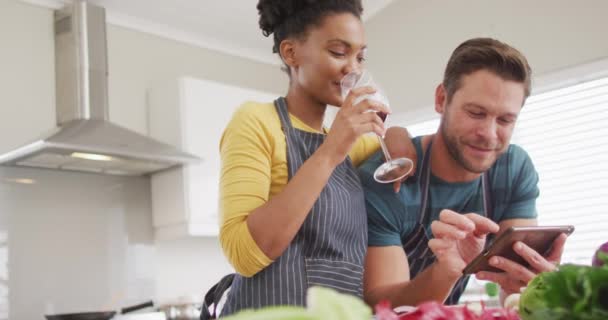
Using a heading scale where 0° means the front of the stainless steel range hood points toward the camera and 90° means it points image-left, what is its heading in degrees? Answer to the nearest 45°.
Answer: approximately 315°

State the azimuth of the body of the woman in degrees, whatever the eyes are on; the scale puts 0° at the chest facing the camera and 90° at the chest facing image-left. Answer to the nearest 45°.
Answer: approximately 315°

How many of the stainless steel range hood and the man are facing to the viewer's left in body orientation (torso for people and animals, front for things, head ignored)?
0

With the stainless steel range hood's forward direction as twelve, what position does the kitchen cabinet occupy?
The kitchen cabinet is roughly at 10 o'clock from the stainless steel range hood.

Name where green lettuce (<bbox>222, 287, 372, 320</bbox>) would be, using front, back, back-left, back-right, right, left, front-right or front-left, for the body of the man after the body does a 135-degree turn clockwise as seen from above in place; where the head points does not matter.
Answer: left

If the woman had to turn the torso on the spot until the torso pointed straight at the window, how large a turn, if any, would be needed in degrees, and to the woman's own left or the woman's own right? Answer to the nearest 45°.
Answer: approximately 90° to the woman's own left

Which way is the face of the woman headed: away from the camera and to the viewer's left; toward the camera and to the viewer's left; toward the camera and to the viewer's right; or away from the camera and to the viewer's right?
toward the camera and to the viewer's right

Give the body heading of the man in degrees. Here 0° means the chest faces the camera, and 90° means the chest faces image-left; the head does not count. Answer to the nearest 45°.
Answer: approximately 315°

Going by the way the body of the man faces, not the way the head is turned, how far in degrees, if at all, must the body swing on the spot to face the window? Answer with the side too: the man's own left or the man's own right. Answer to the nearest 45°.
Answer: approximately 135° to the man's own left

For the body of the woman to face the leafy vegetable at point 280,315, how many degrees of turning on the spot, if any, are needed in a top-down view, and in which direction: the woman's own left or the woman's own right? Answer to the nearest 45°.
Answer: approximately 45° to the woman's own right

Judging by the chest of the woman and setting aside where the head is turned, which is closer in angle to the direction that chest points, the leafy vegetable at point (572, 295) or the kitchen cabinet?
the leafy vegetable

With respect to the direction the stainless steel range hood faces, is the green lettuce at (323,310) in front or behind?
in front

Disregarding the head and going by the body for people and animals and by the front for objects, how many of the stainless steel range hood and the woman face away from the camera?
0
